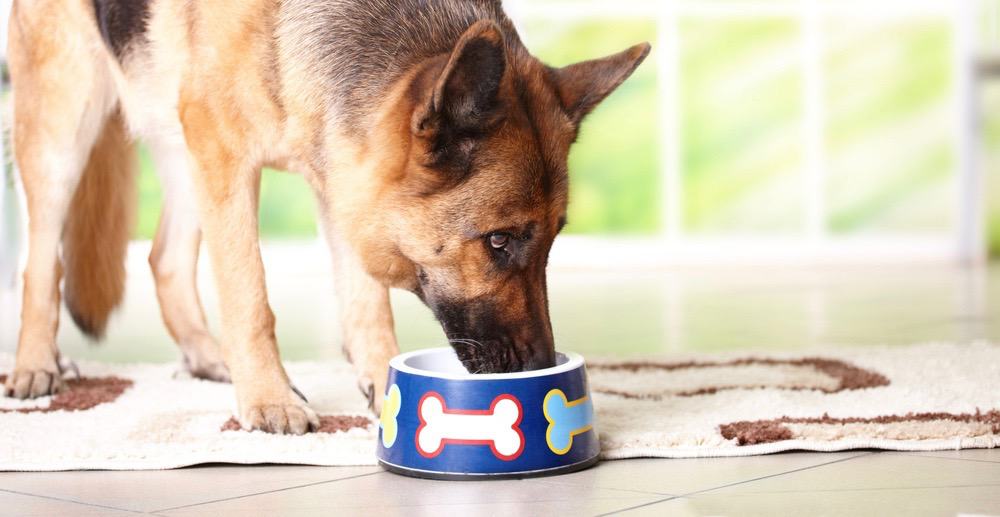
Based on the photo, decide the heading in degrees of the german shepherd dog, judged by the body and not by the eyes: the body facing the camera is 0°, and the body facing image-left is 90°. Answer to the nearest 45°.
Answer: approximately 315°

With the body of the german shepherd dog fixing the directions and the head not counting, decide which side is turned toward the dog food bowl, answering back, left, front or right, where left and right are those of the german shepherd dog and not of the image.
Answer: front
